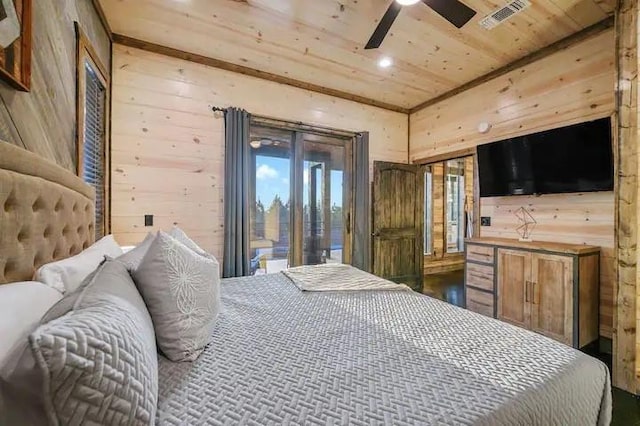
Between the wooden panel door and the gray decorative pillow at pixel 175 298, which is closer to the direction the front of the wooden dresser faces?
the gray decorative pillow

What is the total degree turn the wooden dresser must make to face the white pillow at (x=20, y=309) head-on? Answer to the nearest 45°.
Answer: approximately 45° to its left

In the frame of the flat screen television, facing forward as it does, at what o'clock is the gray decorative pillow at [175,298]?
The gray decorative pillow is roughly at 11 o'clock from the flat screen television.

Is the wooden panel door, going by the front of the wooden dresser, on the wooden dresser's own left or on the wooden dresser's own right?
on the wooden dresser's own right

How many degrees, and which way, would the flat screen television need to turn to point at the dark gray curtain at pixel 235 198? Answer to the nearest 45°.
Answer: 0° — it already faces it

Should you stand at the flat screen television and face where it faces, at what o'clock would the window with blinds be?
The window with blinds is roughly at 12 o'clock from the flat screen television.

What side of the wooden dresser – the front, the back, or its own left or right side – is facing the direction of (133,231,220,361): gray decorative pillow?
front

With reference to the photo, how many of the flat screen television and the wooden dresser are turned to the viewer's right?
0

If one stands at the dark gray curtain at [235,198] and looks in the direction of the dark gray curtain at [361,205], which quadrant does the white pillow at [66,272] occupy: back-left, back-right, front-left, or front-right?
back-right

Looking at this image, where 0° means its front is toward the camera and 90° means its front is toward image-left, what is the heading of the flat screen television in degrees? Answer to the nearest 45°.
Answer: approximately 45°

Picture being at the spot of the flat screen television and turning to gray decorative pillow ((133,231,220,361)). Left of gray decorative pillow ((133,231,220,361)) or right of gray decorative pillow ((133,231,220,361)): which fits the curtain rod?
right

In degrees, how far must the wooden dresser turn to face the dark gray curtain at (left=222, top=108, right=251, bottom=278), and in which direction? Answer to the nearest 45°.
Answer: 0° — it already faces it
